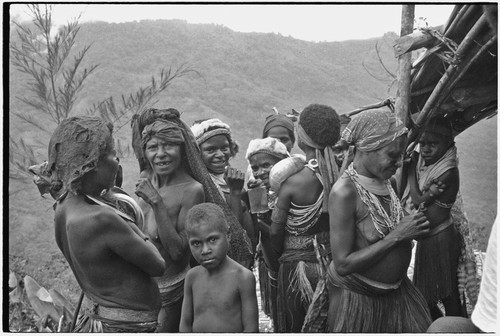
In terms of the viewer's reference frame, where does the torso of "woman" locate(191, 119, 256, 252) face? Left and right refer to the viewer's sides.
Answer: facing the viewer

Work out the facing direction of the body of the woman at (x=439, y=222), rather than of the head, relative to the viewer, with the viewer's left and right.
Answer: facing the viewer and to the left of the viewer

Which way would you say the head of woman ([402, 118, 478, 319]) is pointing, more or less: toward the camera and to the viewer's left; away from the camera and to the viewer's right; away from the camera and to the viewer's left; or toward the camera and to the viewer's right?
toward the camera and to the viewer's left

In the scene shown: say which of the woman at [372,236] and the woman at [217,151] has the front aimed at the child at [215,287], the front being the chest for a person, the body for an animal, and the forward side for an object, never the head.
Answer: the woman at [217,151]

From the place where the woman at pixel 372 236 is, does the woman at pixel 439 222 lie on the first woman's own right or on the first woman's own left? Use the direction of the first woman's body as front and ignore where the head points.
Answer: on the first woman's own left

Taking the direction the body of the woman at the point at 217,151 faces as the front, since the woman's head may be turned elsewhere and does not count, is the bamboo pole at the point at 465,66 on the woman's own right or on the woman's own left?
on the woman's own left

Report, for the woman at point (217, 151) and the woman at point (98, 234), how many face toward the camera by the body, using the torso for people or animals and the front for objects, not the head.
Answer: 1

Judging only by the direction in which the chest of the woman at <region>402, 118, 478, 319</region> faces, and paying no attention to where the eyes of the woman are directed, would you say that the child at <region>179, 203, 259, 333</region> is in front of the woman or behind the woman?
in front

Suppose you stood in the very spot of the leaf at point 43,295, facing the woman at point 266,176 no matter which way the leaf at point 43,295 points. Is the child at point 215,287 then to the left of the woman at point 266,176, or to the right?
right
